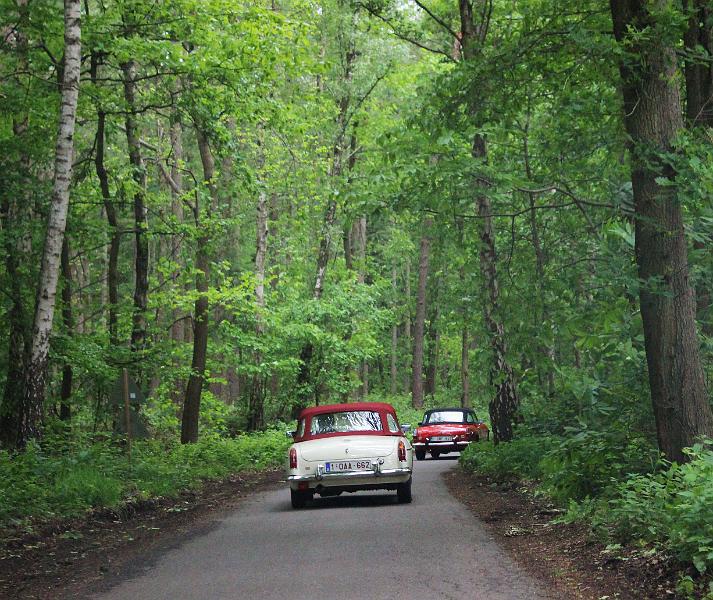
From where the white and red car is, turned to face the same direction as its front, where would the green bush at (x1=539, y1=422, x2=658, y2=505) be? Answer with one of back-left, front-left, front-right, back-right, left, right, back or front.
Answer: back-right

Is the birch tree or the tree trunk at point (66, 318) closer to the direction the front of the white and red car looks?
the tree trunk

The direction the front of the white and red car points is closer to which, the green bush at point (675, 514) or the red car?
the red car

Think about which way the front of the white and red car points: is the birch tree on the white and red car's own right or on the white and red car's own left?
on the white and red car's own left

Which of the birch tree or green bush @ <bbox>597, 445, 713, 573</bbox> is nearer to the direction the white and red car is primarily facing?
the birch tree

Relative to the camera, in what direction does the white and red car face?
facing away from the viewer

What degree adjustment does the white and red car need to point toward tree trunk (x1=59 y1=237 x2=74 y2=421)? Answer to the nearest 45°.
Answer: approximately 45° to its left
